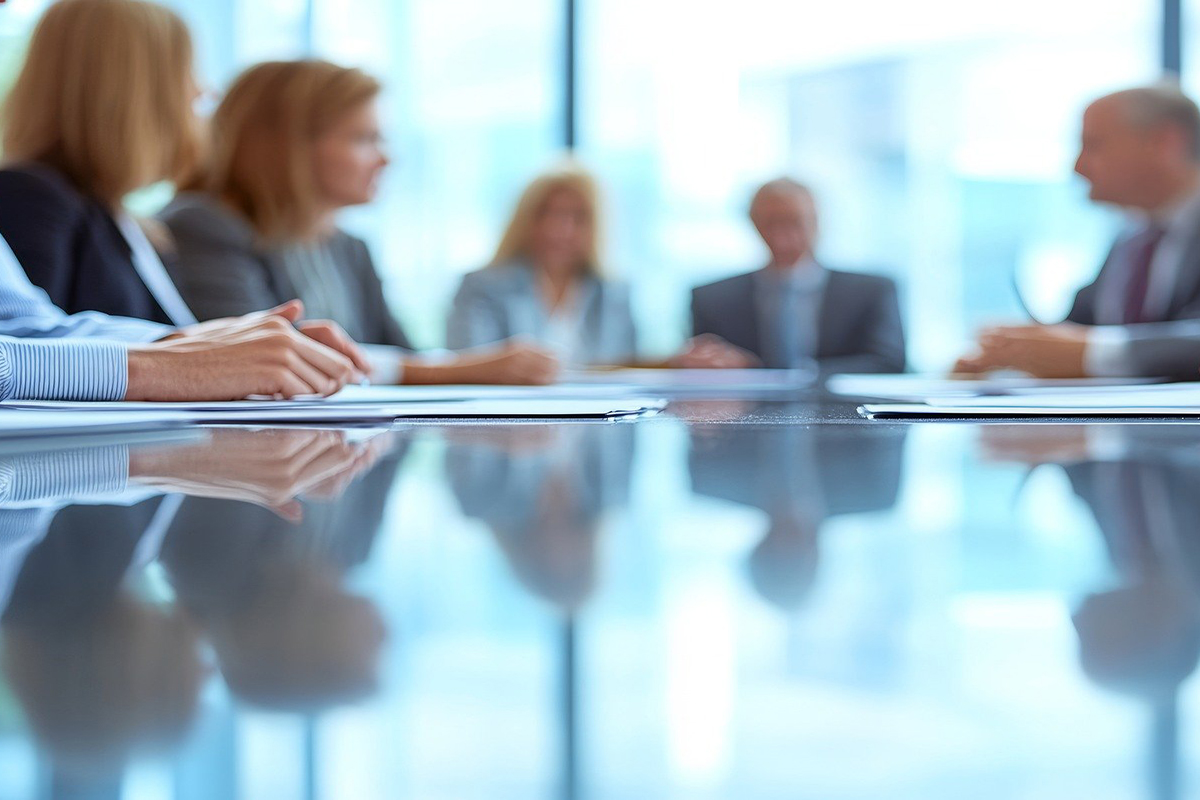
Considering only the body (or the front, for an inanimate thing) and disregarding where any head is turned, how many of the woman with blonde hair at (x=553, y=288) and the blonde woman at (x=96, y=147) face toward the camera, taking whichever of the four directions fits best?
1

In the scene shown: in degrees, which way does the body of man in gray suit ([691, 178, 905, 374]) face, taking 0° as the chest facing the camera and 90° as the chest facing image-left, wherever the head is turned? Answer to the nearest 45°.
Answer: approximately 0°

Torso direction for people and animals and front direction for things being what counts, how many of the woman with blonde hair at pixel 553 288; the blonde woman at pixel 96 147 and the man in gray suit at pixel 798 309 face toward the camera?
2

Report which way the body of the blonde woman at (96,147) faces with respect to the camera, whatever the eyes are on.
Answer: to the viewer's right

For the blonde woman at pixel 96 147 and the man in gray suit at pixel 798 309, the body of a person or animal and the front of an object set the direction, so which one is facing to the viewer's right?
the blonde woman

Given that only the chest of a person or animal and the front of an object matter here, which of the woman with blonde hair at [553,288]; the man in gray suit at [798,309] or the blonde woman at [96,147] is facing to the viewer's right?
the blonde woman

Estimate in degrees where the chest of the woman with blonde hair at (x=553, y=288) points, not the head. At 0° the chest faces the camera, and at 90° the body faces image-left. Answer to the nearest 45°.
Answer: approximately 0°

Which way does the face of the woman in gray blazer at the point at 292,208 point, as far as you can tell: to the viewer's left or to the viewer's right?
to the viewer's right

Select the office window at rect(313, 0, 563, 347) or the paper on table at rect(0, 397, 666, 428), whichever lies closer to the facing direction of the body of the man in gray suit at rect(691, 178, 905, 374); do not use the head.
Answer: the paper on table
